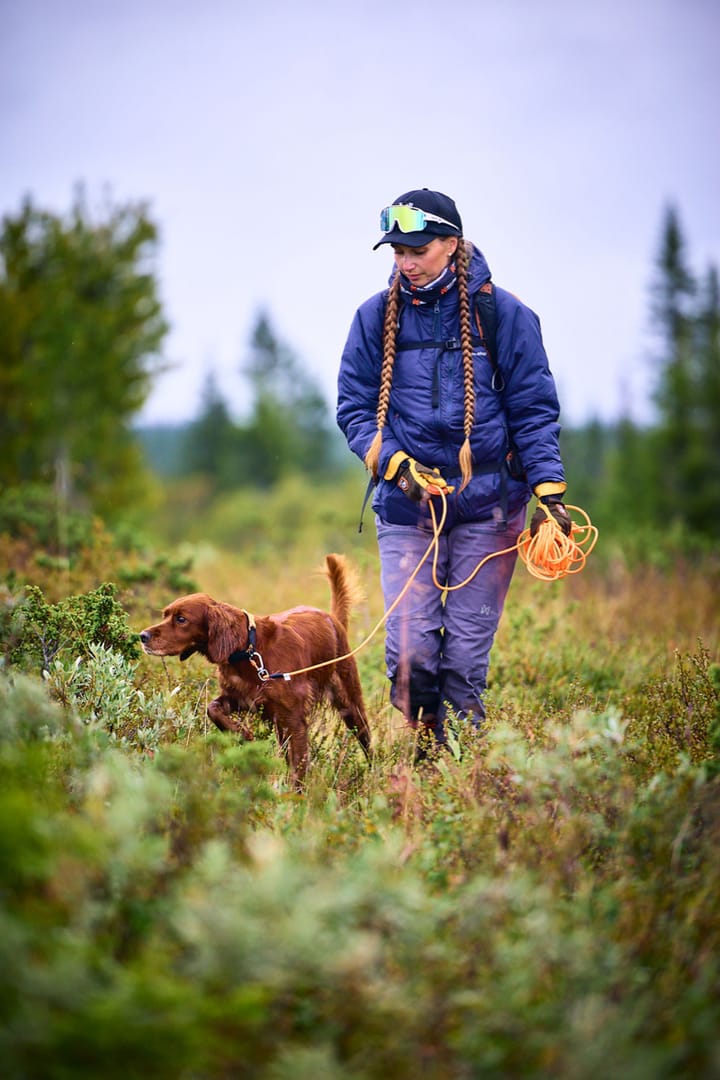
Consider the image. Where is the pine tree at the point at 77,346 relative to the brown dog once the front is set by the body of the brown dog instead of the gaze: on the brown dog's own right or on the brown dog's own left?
on the brown dog's own right

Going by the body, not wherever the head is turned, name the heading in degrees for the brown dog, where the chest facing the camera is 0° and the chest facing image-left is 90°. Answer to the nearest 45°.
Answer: approximately 45°

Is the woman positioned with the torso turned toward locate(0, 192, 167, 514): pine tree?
no

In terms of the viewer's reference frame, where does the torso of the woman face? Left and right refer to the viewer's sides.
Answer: facing the viewer

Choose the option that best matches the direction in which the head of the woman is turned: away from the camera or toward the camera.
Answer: toward the camera

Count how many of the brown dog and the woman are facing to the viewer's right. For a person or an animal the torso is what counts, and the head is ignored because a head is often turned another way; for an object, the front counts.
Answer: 0
